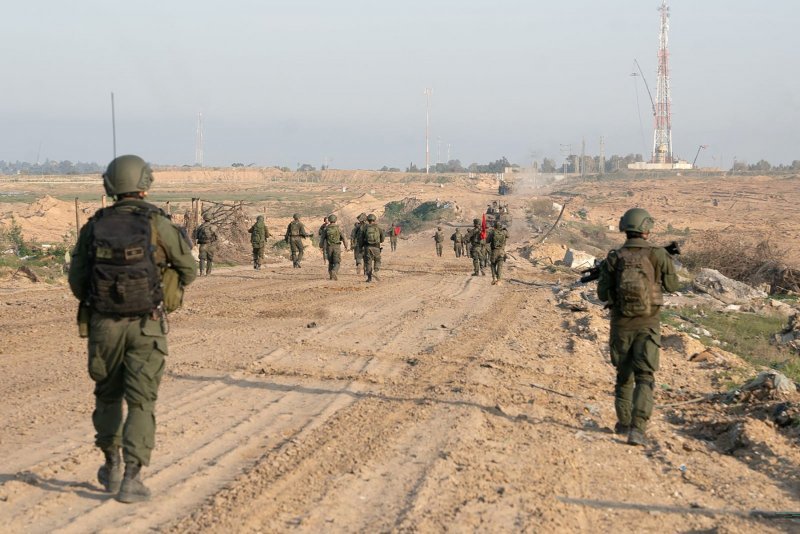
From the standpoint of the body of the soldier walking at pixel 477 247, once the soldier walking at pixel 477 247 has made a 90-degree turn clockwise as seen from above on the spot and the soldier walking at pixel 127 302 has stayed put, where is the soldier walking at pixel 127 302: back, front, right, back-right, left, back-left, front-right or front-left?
right

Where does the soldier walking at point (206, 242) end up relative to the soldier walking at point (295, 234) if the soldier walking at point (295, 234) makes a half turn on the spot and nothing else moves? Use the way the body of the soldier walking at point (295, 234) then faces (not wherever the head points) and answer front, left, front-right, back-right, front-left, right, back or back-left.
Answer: front-right

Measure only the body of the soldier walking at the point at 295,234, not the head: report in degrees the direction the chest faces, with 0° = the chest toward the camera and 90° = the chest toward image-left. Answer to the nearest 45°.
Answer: approximately 180°

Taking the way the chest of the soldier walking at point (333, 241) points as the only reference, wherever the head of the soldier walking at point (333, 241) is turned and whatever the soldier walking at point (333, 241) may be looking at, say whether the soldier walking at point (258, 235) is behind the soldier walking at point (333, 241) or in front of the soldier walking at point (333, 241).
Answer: in front

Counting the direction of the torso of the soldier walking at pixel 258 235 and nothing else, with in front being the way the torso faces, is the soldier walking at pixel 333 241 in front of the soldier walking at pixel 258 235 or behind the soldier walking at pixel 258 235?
behind

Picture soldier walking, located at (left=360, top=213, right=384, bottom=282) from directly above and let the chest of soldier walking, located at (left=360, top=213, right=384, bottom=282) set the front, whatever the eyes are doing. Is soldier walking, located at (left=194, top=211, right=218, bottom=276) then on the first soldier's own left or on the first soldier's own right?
on the first soldier's own left

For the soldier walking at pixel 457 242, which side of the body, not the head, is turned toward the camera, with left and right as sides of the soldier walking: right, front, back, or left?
back

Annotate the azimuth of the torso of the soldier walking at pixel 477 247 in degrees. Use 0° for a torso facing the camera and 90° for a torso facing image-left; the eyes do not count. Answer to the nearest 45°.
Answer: approximately 180°

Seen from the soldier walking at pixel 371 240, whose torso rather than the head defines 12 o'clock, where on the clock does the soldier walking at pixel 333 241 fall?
the soldier walking at pixel 333 241 is roughly at 9 o'clock from the soldier walking at pixel 371 240.

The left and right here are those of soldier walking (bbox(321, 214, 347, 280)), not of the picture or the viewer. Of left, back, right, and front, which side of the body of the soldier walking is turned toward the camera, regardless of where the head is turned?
back

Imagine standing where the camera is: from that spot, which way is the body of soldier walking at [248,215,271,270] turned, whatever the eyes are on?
away from the camera
